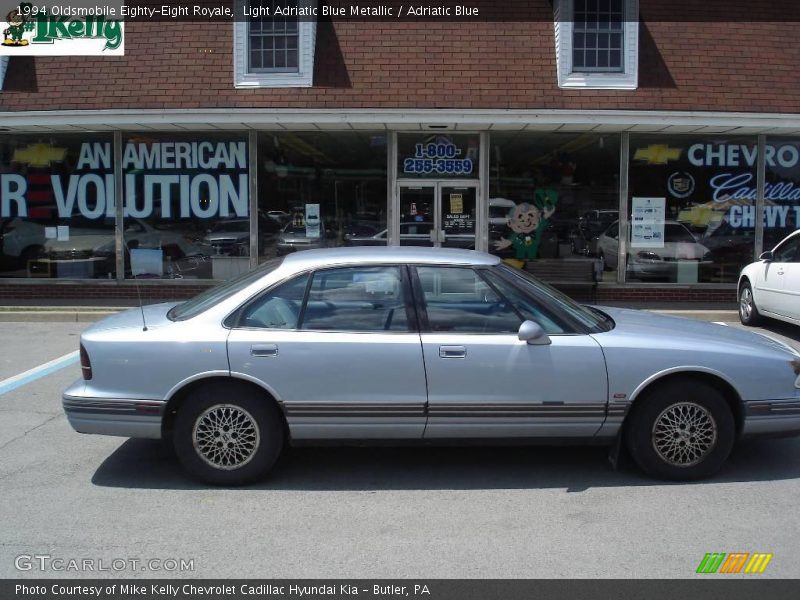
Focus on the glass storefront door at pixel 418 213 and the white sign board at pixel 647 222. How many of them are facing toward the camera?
2

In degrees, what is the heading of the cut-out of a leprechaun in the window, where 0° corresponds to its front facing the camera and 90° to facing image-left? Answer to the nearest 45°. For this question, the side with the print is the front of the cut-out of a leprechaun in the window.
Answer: approximately 0°

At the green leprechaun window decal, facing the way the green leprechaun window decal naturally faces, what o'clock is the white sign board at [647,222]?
The white sign board is roughly at 9 o'clock from the green leprechaun window decal.

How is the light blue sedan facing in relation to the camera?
to the viewer's right

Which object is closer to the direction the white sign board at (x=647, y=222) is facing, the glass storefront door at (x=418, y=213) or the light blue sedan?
the light blue sedan

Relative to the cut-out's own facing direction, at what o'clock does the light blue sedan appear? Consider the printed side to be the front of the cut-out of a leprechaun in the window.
The light blue sedan is roughly at 12 o'clock from the cut-out of a leprechaun in the window.

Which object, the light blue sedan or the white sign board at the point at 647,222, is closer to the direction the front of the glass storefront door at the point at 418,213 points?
the light blue sedan

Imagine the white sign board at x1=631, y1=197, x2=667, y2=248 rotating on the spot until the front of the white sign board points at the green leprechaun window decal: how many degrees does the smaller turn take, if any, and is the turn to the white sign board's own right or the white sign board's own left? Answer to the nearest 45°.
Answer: approximately 90° to the white sign board's own right

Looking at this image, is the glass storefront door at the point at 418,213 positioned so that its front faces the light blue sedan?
yes
